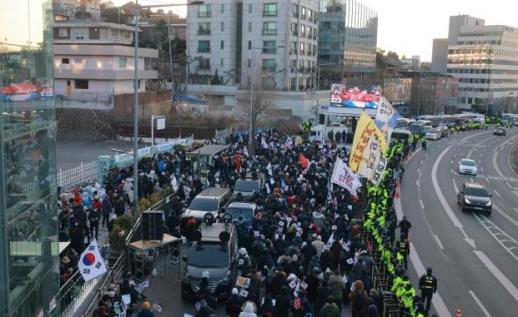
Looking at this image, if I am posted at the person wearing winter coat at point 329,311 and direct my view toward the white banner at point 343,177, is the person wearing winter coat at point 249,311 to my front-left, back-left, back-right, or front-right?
back-left

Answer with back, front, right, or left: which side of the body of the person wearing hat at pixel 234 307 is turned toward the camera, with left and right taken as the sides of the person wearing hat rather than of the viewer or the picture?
back

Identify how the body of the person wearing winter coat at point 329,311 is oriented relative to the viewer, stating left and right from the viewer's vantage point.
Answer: facing away from the viewer

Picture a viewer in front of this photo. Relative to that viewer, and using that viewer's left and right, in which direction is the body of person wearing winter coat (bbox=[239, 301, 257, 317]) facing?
facing away from the viewer

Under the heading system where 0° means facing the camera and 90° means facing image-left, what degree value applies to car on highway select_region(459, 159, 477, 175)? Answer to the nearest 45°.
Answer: approximately 0°

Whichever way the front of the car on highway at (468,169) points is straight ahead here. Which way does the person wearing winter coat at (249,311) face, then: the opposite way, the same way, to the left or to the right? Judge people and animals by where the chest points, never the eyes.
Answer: the opposite way

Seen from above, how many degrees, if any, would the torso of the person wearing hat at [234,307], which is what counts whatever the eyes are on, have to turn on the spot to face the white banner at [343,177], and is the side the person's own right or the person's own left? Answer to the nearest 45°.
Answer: approximately 45° to the person's own right
